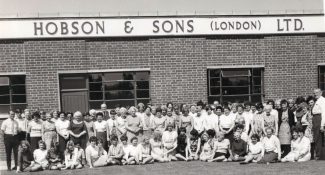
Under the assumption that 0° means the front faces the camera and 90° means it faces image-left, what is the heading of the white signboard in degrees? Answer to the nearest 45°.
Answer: approximately 0°

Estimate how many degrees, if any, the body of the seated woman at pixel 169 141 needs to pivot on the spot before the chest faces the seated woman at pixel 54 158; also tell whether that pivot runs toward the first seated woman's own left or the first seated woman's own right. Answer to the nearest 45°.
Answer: approximately 90° to the first seated woman's own right

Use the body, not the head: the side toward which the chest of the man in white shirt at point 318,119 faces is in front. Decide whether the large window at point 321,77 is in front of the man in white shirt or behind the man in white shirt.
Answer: behind

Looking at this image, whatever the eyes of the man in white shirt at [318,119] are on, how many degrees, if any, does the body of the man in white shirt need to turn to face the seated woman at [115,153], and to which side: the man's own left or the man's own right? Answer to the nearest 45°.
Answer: approximately 45° to the man's own right

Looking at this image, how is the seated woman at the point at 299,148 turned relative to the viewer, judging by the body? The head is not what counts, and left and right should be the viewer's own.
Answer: facing the viewer and to the left of the viewer

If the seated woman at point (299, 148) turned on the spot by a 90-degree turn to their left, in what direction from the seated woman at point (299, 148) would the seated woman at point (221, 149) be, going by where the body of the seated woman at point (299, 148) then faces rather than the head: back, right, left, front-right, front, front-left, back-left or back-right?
back-right

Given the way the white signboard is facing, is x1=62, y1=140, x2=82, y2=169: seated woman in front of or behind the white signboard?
in front

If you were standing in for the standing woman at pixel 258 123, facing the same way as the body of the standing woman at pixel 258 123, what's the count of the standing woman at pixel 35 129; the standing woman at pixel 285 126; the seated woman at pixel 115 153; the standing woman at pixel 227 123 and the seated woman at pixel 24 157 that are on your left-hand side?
1

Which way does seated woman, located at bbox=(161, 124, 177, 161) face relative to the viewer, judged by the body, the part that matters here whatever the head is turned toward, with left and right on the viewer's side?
facing the viewer

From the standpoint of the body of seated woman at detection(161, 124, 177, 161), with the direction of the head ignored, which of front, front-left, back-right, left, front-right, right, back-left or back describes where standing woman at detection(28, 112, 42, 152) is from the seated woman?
right

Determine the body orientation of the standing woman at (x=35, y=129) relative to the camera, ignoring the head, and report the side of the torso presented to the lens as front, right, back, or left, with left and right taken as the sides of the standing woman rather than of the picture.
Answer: front

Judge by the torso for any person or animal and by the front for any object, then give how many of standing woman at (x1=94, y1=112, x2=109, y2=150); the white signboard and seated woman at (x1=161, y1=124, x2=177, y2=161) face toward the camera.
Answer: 3

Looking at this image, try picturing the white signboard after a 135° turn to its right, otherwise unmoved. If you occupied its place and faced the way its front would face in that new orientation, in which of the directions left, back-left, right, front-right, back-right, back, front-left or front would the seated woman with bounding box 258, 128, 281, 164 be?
back

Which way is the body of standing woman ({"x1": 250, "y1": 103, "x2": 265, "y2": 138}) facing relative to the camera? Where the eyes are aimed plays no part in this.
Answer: toward the camera

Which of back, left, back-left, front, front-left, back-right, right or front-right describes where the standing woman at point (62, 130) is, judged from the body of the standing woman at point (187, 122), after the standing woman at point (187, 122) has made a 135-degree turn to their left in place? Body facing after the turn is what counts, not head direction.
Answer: back-left
